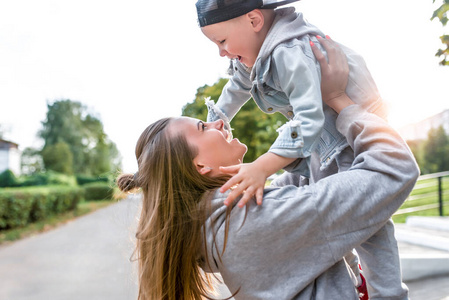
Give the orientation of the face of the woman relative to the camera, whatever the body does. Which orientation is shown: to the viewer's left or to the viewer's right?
to the viewer's right

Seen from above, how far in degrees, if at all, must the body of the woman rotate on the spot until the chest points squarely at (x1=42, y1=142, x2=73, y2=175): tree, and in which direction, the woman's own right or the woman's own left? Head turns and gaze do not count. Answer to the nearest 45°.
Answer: approximately 135° to the woman's own left

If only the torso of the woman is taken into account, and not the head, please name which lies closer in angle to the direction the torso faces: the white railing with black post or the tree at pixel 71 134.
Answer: the white railing with black post

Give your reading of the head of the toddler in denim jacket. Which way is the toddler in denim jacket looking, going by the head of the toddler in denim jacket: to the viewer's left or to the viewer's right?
to the viewer's left

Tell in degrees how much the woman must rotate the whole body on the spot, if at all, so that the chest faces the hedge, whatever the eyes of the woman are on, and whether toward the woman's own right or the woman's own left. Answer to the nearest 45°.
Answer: approximately 135° to the woman's own left

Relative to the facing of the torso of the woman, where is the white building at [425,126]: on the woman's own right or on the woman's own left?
on the woman's own left

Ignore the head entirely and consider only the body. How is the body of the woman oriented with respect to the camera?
to the viewer's right

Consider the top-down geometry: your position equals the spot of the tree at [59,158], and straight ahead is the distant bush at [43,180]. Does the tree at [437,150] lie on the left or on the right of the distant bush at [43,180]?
left

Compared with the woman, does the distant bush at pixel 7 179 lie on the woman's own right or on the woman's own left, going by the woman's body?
on the woman's own left

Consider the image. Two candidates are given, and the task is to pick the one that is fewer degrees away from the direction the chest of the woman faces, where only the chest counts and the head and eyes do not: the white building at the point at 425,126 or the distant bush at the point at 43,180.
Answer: the white building

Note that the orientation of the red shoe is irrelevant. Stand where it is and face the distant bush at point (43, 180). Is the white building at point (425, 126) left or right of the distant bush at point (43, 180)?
right
